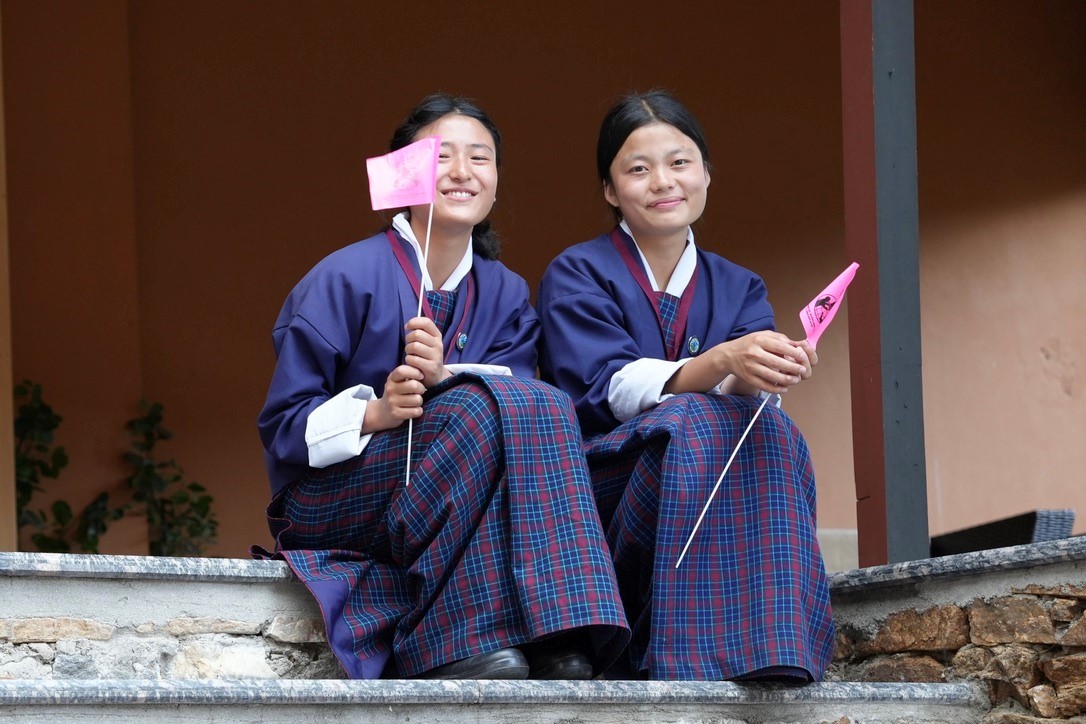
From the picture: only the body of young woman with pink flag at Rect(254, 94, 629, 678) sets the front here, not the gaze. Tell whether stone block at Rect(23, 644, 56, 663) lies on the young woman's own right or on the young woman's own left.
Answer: on the young woman's own right

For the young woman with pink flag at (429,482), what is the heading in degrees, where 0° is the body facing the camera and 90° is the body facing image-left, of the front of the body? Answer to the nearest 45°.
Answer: approximately 315°

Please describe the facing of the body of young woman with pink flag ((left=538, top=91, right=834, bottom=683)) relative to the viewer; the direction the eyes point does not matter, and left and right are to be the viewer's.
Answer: facing the viewer and to the right of the viewer

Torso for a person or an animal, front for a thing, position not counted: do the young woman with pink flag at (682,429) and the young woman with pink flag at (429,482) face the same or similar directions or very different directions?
same or similar directions

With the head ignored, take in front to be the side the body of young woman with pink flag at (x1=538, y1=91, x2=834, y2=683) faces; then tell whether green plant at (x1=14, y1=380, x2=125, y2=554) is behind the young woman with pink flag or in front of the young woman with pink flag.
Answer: behind

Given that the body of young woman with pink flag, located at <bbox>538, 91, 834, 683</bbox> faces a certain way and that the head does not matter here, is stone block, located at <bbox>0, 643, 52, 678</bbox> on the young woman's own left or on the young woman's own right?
on the young woman's own right

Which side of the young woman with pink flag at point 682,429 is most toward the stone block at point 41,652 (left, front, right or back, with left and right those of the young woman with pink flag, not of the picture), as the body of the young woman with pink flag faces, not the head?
right

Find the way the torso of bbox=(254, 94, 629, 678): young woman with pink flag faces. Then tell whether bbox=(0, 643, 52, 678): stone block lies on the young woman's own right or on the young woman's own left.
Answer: on the young woman's own right

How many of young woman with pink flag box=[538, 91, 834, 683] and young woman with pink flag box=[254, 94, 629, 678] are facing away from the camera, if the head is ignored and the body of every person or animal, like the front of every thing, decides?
0
